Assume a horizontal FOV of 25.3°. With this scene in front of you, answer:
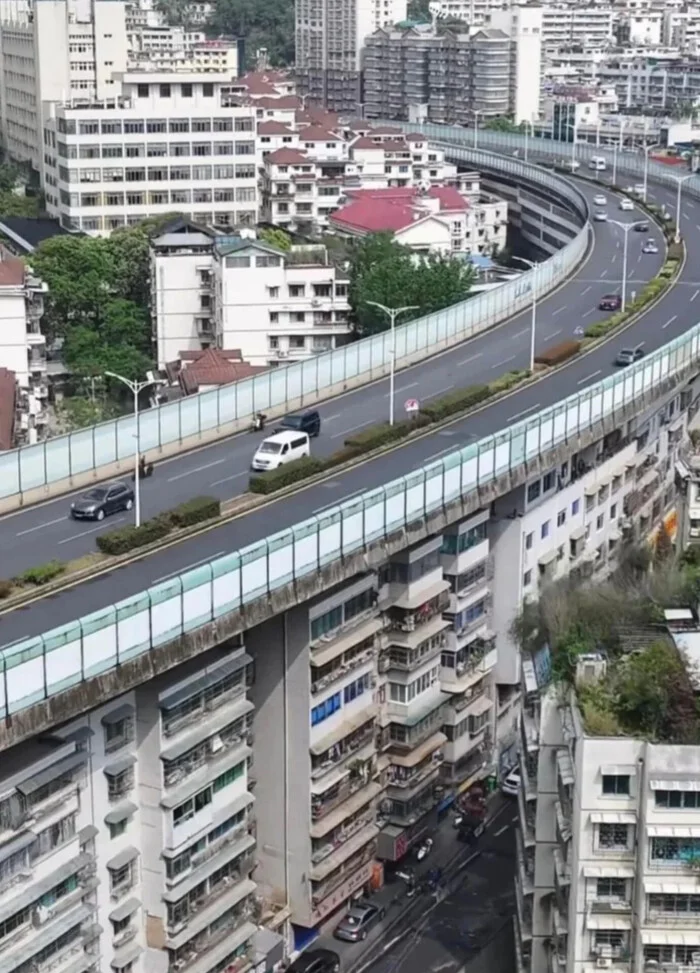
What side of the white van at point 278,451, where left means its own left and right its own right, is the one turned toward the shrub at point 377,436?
back

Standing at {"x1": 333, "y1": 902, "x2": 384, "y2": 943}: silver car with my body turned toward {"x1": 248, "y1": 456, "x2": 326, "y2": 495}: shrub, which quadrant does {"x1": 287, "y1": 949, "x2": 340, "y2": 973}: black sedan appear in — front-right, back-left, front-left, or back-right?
back-left

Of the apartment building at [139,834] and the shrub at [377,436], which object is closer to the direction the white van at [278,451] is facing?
the apartment building

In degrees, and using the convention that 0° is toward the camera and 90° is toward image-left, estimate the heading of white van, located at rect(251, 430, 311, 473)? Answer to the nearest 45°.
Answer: approximately 45°
